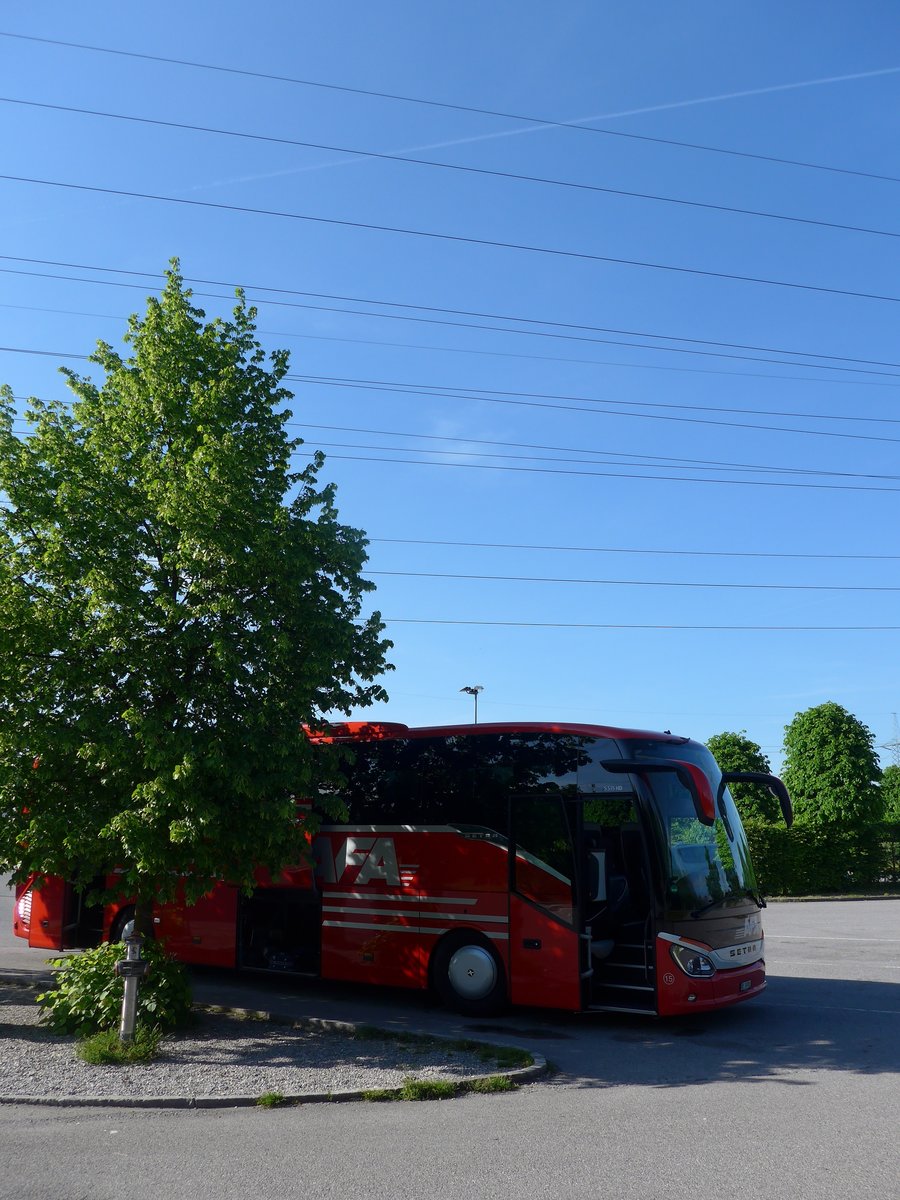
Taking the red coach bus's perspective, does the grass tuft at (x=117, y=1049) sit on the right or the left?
on its right

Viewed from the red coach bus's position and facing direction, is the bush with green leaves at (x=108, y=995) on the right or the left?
on its right

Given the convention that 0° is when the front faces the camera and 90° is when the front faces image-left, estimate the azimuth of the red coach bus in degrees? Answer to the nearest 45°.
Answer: approximately 315°

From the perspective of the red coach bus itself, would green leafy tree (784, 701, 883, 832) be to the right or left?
on its left

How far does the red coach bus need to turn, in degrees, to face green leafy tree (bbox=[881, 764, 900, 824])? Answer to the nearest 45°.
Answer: approximately 90° to its left

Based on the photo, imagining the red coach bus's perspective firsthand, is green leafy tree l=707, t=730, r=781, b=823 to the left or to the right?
on its left
